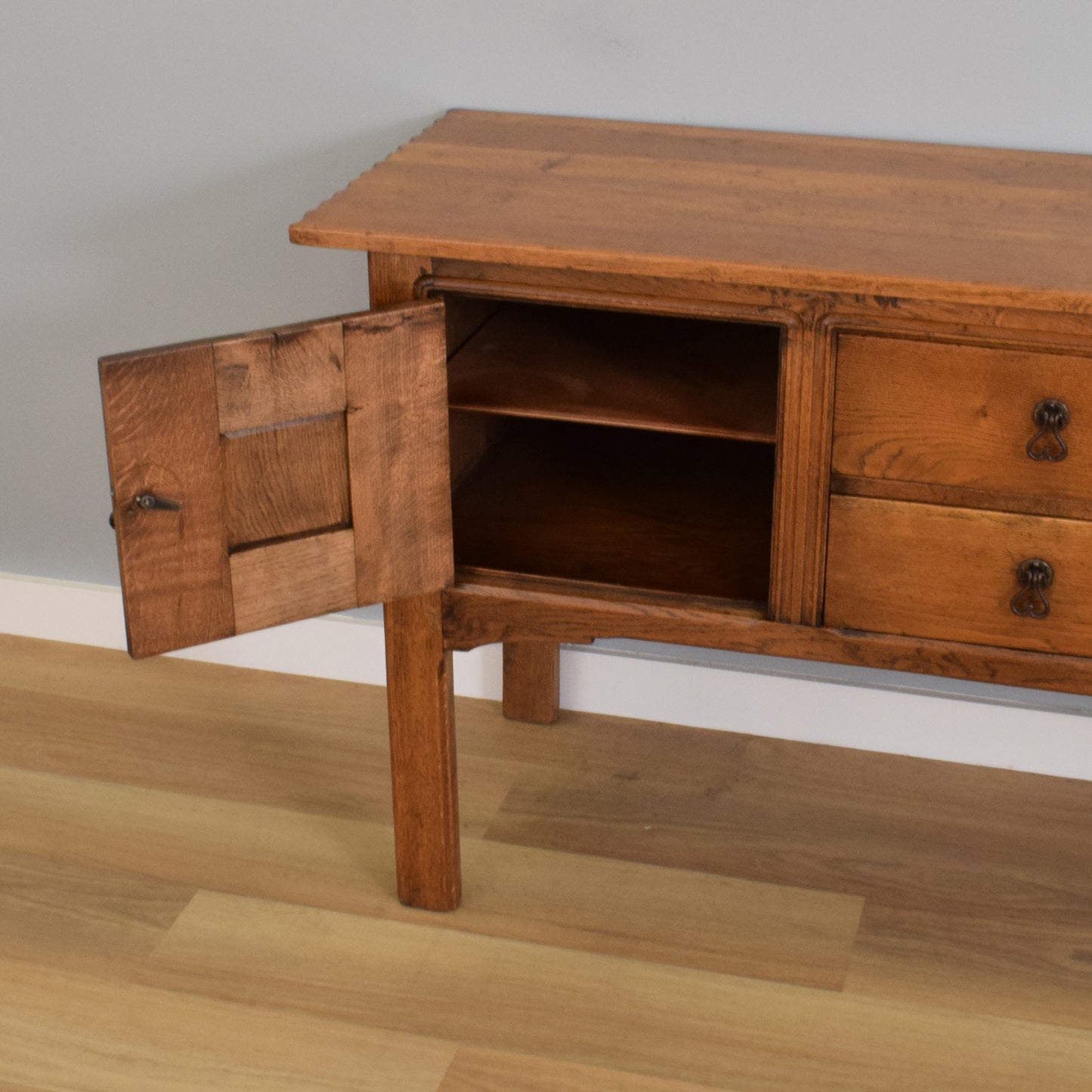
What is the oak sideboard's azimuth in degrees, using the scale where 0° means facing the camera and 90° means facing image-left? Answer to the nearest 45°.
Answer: approximately 0°
